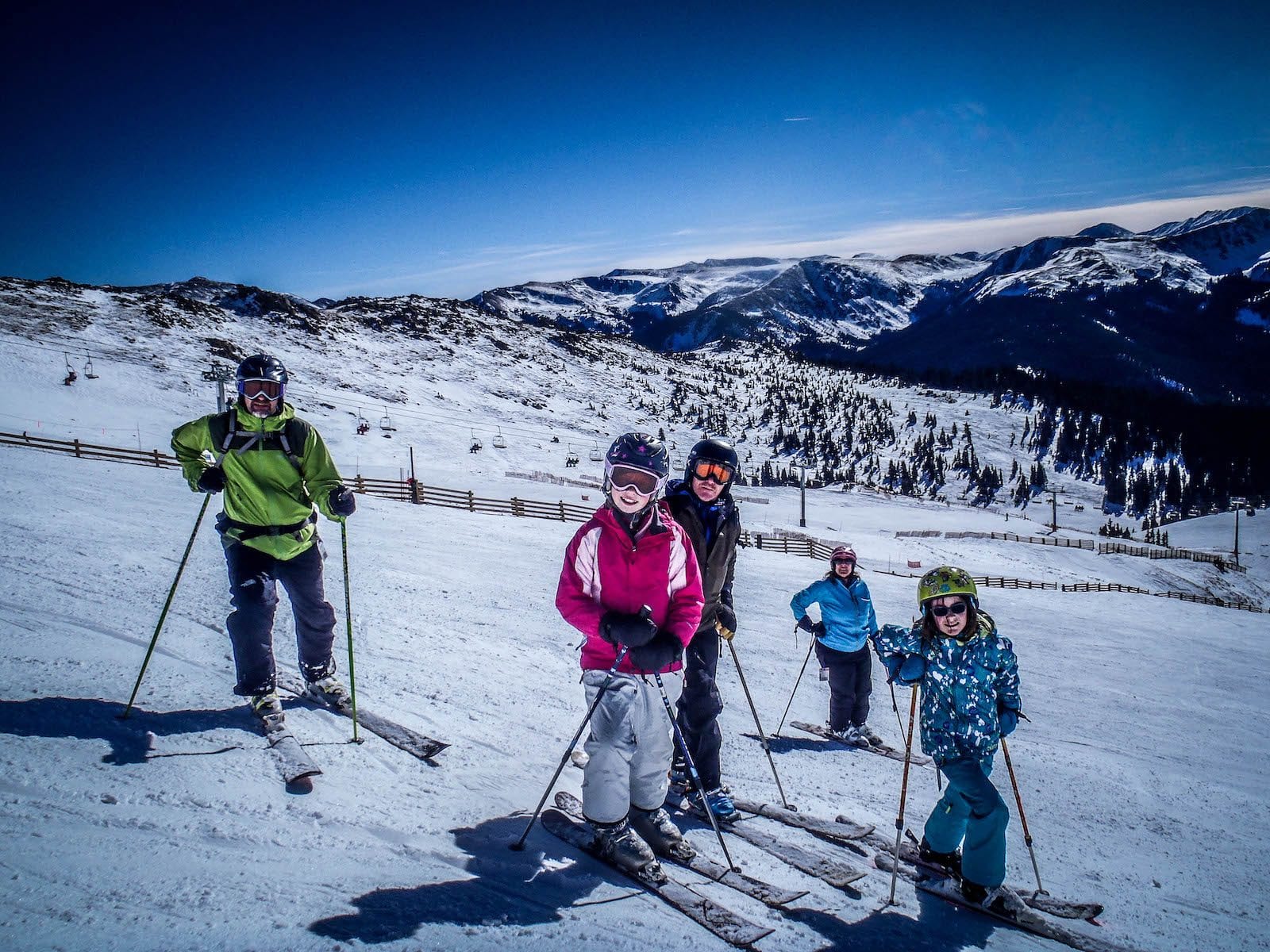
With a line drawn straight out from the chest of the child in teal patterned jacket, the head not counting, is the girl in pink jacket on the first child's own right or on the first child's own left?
on the first child's own right

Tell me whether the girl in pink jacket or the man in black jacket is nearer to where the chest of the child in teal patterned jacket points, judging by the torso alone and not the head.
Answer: the girl in pink jacket

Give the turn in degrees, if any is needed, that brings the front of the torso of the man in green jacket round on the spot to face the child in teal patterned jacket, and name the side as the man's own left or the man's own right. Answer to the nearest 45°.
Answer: approximately 45° to the man's own left

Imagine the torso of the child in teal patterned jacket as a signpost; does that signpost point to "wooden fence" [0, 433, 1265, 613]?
no

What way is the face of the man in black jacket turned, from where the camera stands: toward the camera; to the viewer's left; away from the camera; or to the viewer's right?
toward the camera

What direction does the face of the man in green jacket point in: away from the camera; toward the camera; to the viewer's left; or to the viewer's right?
toward the camera

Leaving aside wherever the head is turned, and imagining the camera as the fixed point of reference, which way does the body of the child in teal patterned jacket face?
toward the camera

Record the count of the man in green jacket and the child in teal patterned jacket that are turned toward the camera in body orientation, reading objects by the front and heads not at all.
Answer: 2

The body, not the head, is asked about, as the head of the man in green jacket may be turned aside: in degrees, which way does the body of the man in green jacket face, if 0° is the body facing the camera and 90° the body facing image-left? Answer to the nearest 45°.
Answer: approximately 0°

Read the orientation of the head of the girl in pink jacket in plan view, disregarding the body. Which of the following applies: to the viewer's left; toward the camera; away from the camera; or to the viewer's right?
toward the camera

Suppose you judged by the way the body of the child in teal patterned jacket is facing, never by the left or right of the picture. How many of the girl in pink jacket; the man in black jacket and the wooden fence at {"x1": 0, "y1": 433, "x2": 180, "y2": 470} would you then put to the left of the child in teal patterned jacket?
0

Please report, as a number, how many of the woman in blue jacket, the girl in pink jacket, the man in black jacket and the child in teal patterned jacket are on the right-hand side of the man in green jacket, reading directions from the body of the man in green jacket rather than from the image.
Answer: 0

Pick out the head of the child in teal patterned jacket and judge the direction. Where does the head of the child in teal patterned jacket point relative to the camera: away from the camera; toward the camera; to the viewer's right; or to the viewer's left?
toward the camera

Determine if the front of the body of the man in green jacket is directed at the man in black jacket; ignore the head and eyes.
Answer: no

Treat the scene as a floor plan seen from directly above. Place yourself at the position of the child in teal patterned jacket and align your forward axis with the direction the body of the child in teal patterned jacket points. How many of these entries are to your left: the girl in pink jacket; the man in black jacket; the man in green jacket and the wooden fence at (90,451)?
0

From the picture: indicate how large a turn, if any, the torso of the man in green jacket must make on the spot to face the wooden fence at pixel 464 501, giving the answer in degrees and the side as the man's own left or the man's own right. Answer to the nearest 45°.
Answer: approximately 180°
